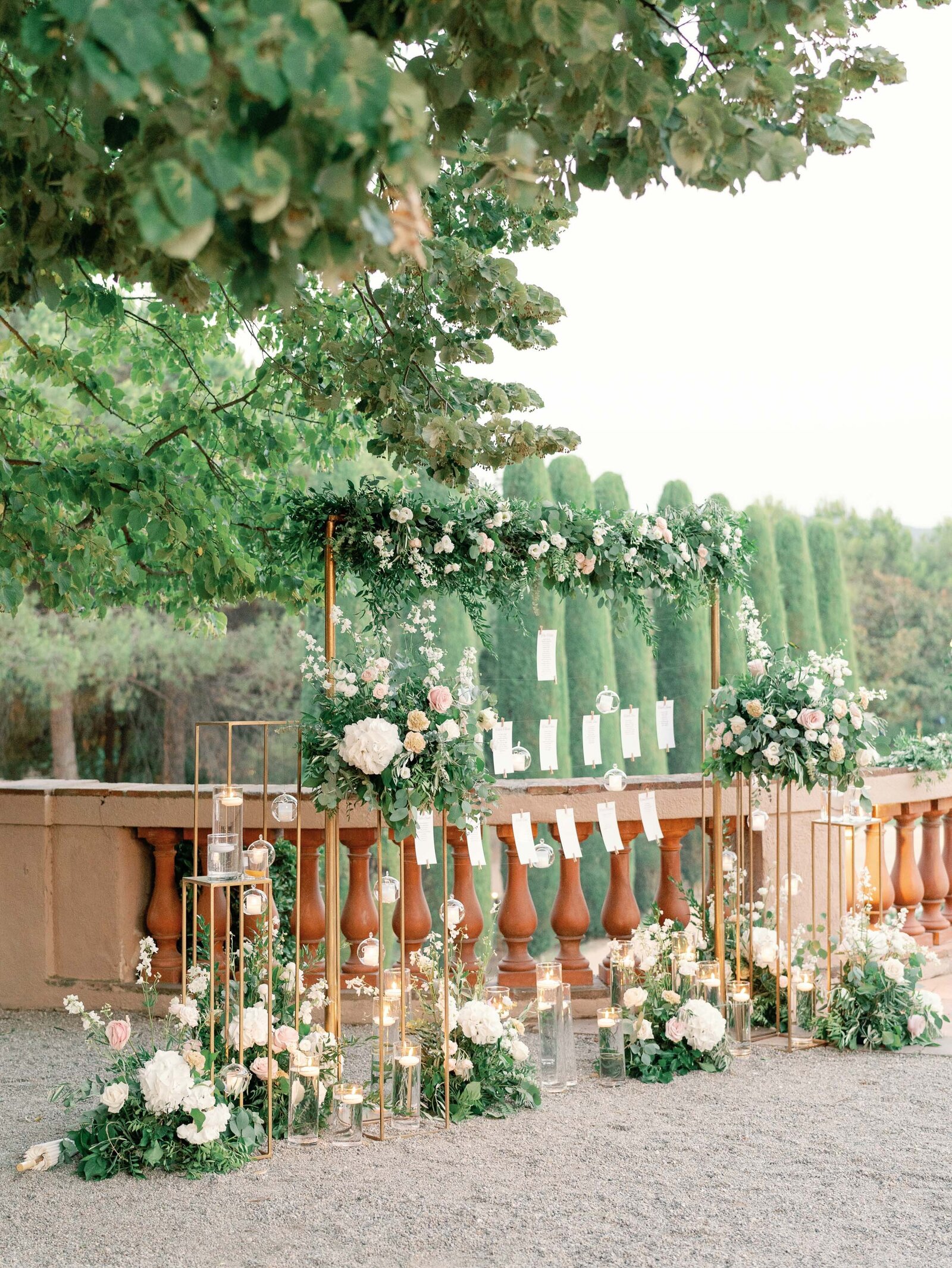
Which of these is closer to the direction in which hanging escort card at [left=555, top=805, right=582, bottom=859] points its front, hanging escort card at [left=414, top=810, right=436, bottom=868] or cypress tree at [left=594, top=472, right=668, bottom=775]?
the hanging escort card

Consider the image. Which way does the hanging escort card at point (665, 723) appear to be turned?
toward the camera

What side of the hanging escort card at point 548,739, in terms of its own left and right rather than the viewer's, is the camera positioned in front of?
front

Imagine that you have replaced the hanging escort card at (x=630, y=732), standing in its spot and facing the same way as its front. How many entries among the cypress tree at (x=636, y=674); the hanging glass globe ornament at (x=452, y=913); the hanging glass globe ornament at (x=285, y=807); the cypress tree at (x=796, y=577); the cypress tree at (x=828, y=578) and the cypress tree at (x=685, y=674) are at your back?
4

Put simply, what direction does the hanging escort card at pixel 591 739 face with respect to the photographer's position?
facing the viewer

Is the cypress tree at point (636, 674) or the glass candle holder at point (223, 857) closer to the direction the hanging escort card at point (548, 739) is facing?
the glass candle holder

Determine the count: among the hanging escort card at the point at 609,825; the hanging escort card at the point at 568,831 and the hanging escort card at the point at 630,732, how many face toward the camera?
3

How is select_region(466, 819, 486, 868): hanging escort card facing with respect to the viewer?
toward the camera
